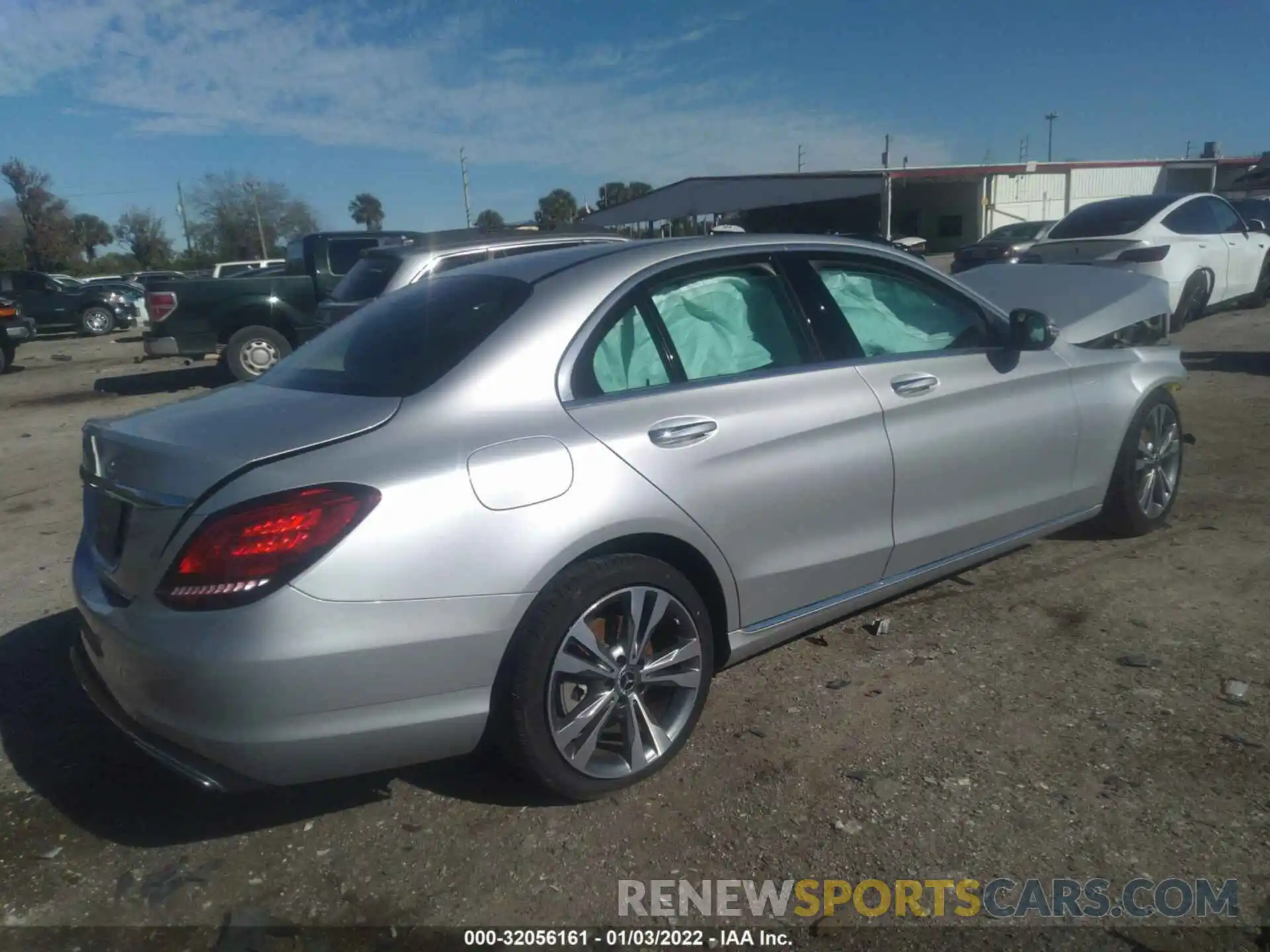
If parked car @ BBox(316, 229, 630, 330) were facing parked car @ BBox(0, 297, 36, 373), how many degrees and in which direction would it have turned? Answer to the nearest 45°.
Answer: approximately 90° to its left

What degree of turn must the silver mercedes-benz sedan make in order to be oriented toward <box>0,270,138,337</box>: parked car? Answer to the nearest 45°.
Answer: approximately 90° to its left

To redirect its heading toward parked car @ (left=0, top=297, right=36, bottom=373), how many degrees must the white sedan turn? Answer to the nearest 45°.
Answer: approximately 135° to its left

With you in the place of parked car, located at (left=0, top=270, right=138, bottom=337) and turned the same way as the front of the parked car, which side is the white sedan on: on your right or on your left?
on your right

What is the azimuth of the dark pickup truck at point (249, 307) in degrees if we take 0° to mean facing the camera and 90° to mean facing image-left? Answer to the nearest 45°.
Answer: approximately 270°

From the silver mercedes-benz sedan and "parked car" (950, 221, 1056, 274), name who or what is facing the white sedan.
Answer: the silver mercedes-benz sedan

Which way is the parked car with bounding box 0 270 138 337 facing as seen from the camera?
to the viewer's right

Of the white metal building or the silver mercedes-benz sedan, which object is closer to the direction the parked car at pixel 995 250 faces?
the white metal building

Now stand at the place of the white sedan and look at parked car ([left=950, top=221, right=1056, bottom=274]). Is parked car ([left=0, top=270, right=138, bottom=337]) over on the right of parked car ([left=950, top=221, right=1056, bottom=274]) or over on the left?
left

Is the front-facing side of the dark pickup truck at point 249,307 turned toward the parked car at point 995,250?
yes

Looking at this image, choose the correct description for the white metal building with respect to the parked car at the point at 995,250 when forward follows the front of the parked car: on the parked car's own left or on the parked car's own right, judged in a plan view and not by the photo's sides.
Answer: on the parked car's own left
